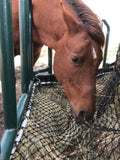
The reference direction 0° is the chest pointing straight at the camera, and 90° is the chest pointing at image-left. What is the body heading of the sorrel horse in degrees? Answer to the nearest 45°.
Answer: approximately 315°

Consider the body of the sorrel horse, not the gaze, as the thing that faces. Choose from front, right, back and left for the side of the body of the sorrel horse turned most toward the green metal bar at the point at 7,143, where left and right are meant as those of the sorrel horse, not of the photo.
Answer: right

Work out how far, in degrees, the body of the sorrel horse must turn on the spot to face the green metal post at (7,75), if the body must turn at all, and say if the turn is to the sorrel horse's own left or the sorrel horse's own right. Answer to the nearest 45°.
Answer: approximately 90° to the sorrel horse's own right
